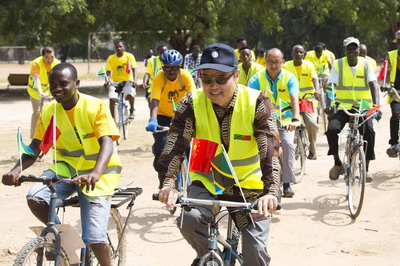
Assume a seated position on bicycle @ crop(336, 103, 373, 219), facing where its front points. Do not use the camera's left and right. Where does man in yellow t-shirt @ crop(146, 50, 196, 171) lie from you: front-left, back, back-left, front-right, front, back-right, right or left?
right

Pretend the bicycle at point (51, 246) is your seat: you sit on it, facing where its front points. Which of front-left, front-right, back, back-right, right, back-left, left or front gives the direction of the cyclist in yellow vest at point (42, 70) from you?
back-right

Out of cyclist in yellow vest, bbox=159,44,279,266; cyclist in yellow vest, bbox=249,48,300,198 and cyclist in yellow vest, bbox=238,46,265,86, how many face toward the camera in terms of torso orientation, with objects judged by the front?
3

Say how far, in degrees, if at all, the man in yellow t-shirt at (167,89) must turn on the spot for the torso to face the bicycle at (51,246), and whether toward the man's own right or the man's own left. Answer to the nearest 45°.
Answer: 0° — they already face it

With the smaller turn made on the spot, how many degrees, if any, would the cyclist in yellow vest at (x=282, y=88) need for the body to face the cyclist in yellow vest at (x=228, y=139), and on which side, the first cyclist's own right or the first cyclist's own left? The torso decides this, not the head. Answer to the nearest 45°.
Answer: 0° — they already face them

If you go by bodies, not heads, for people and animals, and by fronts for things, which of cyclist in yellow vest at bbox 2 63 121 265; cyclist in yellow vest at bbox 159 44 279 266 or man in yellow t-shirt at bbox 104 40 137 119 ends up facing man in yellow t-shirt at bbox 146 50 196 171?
man in yellow t-shirt at bbox 104 40 137 119

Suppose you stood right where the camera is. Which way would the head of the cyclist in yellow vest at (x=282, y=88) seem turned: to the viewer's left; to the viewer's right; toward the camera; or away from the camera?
toward the camera

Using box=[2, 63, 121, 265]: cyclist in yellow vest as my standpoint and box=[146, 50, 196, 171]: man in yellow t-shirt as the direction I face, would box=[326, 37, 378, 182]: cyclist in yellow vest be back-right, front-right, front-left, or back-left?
front-right

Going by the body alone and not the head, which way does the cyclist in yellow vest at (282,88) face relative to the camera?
toward the camera

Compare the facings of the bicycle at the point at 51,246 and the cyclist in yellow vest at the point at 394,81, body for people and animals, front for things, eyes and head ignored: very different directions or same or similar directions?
same or similar directions

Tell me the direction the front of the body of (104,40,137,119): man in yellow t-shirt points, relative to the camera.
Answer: toward the camera

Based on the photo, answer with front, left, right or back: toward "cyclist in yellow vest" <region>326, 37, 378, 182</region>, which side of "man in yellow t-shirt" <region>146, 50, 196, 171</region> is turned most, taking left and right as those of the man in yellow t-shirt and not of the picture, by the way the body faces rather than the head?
left

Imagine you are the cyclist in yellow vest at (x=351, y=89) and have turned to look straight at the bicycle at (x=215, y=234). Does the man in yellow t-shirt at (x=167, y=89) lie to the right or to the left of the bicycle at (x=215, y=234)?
right
